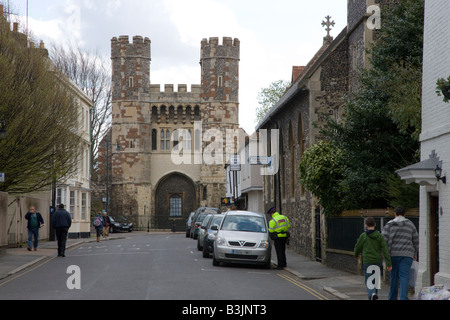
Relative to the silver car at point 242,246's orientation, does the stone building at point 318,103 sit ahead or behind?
behind

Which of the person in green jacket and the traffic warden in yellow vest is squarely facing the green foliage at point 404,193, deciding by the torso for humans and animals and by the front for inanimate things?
the person in green jacket

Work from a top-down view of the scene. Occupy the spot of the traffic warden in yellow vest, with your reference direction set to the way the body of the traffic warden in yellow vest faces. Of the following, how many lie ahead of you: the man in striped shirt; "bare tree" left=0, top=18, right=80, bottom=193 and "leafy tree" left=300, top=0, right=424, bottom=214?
1

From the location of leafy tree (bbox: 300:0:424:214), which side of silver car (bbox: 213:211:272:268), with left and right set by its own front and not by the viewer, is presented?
left

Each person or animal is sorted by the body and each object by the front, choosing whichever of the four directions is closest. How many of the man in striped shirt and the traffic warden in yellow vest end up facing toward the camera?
0

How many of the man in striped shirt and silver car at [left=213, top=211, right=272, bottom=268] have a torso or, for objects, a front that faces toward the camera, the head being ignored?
1

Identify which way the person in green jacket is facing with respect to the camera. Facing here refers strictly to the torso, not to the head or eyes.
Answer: away from the camera

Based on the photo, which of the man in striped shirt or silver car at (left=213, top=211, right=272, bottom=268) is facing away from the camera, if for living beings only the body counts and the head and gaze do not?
the man in striped shirt

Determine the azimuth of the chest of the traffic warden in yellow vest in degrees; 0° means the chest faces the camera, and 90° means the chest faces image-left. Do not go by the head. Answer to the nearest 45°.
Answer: approximately 135°

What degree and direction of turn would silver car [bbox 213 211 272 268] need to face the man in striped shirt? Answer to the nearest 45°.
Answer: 0° — it already faces them

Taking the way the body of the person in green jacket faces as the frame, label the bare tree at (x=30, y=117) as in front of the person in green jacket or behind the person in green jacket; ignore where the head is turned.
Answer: in front

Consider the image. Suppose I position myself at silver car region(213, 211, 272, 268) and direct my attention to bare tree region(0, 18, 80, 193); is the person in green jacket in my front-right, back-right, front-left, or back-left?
back-left

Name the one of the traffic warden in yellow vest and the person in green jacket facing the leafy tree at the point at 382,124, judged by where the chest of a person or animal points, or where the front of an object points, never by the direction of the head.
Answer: the person in green jacket

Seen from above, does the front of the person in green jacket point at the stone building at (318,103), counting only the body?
yes

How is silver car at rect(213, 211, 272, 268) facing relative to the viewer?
toward the camera

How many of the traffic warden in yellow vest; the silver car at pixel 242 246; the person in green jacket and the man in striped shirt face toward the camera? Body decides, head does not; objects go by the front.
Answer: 1

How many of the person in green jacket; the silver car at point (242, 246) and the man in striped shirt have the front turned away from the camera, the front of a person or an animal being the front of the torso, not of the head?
2

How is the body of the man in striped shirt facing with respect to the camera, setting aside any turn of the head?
away from the camera
